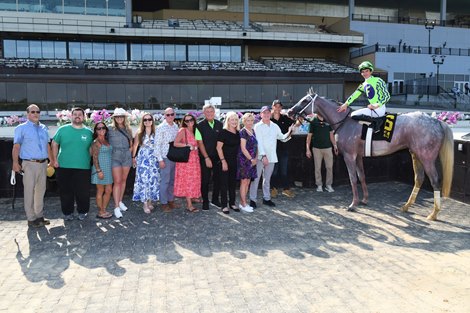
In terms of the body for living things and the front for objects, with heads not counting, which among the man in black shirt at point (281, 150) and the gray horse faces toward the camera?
the man in black shirt

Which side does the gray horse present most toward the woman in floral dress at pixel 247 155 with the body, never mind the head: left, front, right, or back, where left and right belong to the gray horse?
front

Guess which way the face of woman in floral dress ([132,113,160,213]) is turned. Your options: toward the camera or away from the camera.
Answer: toward the camera

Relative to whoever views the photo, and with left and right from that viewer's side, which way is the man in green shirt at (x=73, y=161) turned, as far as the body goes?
facing the viewer

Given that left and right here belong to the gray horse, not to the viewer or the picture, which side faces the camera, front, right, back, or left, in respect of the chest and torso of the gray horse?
left

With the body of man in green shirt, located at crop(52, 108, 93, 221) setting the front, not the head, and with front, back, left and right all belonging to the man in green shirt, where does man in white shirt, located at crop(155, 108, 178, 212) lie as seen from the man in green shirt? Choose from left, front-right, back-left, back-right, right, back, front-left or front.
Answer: left

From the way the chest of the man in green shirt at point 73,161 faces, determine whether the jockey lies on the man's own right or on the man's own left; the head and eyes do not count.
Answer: on the man's own left

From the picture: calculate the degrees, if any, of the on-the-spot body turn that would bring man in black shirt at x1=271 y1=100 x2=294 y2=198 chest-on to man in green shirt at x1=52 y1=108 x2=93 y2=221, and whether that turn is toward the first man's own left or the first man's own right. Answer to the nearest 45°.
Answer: approximately 45° to the first man's own right

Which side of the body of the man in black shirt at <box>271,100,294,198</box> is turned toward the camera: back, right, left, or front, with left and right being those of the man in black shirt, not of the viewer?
front

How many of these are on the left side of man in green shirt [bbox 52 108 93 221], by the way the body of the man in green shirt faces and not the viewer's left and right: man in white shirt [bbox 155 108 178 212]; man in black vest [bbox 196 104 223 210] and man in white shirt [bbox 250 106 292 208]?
3

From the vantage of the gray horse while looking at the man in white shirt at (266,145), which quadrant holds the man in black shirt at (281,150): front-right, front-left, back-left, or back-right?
front-right

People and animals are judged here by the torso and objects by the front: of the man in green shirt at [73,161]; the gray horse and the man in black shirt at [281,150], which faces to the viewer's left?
the gray horse

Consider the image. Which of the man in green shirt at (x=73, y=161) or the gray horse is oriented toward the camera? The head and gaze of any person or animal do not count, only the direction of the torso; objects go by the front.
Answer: the man in green shirt

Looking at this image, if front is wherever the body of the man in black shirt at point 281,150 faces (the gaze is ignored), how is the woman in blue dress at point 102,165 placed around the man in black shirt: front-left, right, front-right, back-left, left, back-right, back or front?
front-right
